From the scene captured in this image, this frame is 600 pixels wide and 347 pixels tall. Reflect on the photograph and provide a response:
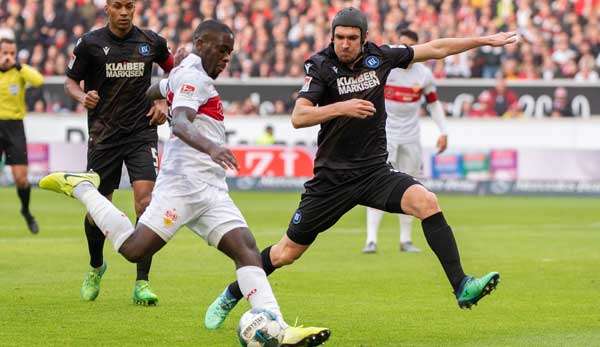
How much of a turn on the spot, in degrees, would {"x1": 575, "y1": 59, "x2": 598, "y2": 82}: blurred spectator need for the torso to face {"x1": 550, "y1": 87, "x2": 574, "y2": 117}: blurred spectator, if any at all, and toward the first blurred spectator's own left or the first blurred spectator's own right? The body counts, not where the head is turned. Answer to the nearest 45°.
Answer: approximately 45° to the first blurred spectator's own right

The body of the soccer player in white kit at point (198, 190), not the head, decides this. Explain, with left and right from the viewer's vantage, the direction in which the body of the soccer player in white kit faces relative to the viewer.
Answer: facing to the right of the viewer

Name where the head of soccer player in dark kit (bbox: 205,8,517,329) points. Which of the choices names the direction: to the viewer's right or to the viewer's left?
to the viewer's left

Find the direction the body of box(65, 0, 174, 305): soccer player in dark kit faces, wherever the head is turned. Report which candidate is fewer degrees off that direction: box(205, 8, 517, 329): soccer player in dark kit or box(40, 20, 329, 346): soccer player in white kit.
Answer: the soccer player in white kit

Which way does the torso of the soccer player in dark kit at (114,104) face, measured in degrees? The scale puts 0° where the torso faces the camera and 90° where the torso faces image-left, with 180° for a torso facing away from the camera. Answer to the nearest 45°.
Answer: approximately 0°

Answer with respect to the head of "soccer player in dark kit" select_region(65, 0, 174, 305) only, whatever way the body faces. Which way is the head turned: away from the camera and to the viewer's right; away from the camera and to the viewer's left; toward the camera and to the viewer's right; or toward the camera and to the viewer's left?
toward the camera and to the viewer's right

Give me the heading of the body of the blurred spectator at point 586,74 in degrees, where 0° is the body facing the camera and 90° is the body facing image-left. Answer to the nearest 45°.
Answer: approximately 0°
